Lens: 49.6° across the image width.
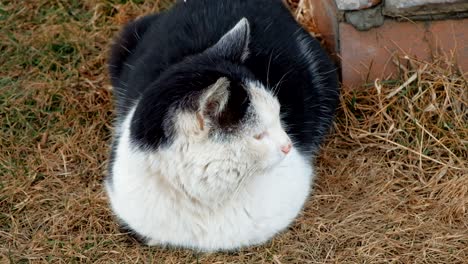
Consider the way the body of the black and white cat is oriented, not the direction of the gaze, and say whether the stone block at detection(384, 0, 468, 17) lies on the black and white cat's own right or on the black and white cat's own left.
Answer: on the black and white cat's own left

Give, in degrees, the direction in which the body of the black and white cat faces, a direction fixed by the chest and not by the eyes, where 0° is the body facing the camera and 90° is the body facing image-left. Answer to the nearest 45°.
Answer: approximately 0°

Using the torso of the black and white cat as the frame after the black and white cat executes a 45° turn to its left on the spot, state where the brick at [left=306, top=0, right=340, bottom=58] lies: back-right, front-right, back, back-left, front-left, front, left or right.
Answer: left

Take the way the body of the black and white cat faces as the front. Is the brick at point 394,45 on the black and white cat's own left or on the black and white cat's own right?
on the black and white cat's own left

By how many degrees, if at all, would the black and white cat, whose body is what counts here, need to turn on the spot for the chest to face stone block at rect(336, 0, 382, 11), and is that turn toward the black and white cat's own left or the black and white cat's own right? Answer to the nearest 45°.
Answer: approximately 135° to the black and white cat's own left
